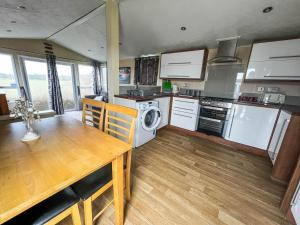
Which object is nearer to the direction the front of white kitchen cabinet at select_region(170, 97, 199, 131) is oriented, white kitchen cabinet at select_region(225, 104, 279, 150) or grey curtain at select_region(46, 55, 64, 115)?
the grey curtain

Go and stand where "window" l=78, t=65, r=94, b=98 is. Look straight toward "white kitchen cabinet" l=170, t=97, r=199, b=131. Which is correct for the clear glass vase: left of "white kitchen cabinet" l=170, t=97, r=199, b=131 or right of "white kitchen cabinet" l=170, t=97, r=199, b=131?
right

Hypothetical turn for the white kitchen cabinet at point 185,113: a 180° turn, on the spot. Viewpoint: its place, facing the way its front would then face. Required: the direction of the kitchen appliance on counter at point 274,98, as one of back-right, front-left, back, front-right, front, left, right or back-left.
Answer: front-right

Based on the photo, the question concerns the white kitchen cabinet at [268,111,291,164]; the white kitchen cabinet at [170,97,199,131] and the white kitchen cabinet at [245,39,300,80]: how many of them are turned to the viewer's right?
0

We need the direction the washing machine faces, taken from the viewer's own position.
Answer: facing the viewer and to the right of the viewer

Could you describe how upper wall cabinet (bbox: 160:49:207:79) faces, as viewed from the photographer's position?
facing the viewer and to the left of the viewer

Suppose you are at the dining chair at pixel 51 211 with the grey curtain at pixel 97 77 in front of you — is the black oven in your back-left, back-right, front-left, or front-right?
front-right

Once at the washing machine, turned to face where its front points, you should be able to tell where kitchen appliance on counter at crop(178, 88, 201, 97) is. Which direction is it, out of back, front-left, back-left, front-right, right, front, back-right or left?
left

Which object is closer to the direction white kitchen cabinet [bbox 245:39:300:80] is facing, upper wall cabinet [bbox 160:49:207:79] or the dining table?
the dining table

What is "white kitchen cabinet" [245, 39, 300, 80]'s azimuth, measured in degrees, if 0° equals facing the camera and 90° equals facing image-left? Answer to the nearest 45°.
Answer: approximately 0°

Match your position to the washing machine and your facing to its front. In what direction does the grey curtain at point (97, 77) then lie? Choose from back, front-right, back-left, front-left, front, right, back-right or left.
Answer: back

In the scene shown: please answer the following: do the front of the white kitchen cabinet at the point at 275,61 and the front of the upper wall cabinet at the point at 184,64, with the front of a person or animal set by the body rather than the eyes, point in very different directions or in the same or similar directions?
same or similar directions
